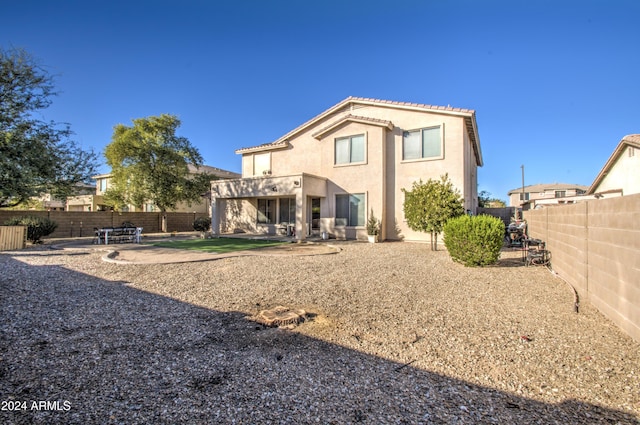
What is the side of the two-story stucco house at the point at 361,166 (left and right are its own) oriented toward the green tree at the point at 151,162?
left

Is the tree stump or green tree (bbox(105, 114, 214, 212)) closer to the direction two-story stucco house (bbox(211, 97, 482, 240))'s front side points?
the green tree

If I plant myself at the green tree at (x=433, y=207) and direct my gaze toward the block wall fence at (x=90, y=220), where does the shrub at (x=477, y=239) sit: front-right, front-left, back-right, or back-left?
back-left

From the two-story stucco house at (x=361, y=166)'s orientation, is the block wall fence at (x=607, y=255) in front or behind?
behind

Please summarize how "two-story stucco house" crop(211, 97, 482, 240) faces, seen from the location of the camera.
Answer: facing away from the viewer

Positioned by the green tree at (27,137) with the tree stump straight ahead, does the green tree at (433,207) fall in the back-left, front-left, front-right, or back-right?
front-left

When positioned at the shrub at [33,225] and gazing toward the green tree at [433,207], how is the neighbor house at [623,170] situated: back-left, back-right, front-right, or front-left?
front-left

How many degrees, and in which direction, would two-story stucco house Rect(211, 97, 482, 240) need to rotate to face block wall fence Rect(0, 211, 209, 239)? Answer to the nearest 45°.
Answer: approximately 90° to its left

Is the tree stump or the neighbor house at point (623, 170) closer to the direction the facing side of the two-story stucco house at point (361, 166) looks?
the neighbor house

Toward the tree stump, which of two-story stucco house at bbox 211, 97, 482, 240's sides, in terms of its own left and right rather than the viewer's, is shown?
back

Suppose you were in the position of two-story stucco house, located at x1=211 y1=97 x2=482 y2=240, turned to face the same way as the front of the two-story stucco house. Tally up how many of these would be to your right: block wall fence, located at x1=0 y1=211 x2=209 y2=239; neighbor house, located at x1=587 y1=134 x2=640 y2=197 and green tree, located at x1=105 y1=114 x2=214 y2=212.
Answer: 1

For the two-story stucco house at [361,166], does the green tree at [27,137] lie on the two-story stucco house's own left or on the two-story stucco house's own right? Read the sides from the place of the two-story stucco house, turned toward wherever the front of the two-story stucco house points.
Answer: on the two-story stucco house's own left

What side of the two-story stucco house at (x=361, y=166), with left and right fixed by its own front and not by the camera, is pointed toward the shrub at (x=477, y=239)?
back

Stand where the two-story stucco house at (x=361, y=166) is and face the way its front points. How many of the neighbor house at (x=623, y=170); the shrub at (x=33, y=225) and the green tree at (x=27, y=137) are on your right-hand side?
1

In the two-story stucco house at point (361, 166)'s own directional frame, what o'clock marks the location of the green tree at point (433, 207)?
The green tree is roughly at 5 o'clock from the two-story stucco house.

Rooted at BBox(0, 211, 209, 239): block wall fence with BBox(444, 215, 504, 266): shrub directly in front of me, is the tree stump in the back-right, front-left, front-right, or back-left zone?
front-right

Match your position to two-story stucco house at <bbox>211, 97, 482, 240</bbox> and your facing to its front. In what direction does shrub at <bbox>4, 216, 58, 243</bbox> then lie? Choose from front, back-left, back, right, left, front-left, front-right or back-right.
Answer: left
